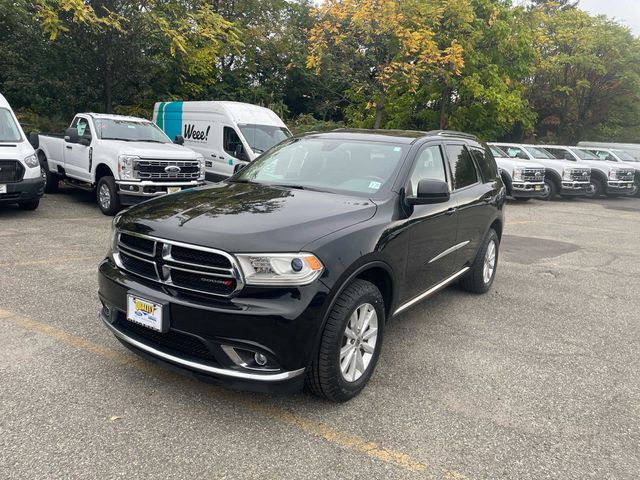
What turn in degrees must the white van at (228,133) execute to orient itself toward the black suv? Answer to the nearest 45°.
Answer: approximately 45° to its right

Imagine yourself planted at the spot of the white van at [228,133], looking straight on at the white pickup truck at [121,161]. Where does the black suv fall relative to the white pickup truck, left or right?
left

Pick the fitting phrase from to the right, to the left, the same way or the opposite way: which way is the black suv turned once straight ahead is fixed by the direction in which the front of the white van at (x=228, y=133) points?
to the right

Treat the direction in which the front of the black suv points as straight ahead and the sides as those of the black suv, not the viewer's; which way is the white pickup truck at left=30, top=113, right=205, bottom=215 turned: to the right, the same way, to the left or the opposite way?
to the left

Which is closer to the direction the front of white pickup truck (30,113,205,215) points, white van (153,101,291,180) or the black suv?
the black suv

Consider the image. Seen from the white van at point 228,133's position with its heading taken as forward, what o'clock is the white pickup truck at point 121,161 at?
The white pickup truck is roughly at 3 o'clock from the white van.

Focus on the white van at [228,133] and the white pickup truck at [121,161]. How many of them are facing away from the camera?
0

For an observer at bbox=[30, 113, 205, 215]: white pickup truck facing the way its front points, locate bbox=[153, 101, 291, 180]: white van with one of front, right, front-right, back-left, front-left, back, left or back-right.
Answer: left

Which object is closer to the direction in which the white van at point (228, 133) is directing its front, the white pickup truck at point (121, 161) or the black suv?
the black suv

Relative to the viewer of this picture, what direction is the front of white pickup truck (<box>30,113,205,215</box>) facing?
facing the viewer and to the right of the viewer

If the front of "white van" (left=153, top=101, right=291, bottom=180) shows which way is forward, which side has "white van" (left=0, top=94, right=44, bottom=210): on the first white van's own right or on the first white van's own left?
on the first white van's own right

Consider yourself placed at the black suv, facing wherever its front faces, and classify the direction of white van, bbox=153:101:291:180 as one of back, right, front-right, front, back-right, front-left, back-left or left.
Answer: back-right
